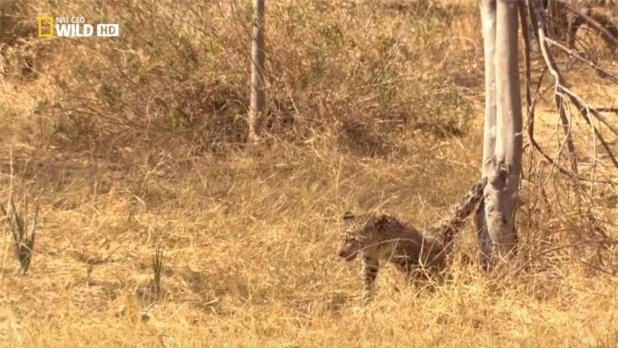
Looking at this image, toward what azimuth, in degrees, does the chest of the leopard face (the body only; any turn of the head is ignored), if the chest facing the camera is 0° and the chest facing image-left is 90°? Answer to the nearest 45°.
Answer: approximately 90°

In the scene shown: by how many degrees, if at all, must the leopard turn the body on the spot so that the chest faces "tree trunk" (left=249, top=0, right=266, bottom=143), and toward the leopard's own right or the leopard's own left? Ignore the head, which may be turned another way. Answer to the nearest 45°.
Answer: approximately 45° to the leopard's own right
